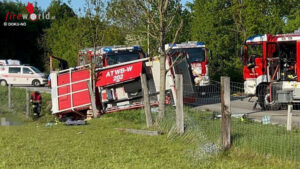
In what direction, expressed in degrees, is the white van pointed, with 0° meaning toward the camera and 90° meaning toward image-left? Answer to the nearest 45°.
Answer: approximately 270°
